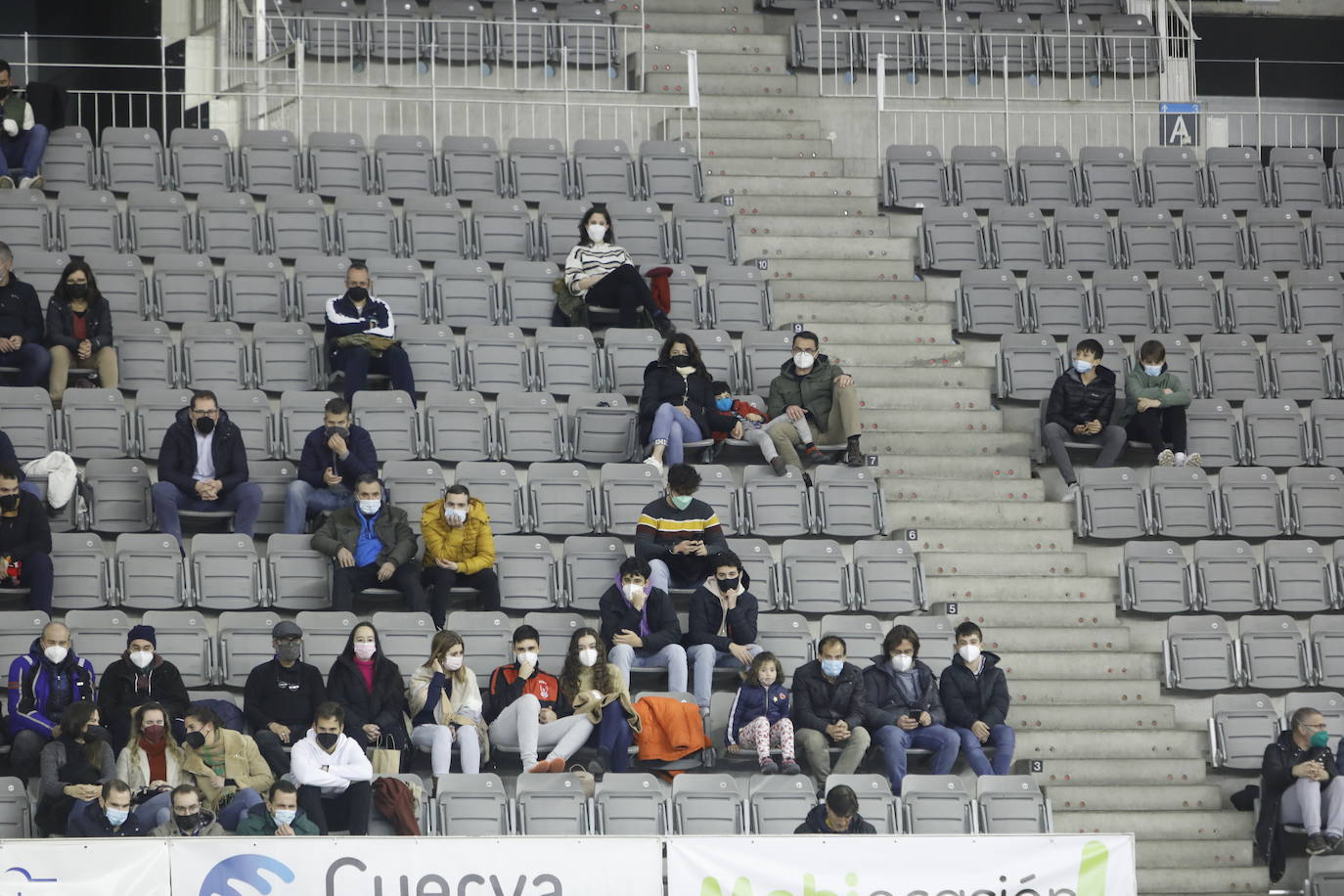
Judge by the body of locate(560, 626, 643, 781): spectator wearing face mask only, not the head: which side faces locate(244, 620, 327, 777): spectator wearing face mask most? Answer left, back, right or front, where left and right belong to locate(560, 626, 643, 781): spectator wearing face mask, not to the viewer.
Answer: right

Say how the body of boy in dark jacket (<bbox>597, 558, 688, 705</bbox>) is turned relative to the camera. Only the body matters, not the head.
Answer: toward the camera

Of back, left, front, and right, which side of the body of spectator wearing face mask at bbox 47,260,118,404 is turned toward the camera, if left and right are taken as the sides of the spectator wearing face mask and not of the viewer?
front

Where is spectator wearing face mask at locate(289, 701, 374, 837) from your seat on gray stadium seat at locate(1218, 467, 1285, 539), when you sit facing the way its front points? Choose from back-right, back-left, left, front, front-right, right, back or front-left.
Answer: front-right

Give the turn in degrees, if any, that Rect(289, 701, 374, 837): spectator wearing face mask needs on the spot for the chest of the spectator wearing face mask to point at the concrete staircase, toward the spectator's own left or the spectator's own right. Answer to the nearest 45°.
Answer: approximately 135° to the spectator's own left

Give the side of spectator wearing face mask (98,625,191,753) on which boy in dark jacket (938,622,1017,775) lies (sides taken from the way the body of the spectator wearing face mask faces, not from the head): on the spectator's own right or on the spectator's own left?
on the spectator's own left

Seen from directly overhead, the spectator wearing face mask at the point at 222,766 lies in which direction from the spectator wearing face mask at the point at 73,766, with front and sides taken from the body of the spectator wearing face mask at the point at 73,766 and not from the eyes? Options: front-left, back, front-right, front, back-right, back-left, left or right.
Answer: front-left

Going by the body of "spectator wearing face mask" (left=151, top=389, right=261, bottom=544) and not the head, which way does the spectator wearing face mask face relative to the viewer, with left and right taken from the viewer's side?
facing the viewer

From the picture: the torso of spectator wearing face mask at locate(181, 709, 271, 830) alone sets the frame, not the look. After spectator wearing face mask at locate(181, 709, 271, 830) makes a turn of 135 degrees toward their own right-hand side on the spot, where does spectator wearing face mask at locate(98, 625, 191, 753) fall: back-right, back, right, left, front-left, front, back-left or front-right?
front-left

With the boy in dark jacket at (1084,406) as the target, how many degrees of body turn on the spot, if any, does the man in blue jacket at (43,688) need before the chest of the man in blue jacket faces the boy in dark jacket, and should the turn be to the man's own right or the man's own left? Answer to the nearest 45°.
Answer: approximately 90° to the man's own left

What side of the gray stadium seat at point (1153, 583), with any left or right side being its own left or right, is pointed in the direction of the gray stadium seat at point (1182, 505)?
back

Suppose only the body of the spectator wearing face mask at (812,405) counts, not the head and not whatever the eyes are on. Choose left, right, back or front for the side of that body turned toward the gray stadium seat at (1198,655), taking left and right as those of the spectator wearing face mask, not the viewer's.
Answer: left

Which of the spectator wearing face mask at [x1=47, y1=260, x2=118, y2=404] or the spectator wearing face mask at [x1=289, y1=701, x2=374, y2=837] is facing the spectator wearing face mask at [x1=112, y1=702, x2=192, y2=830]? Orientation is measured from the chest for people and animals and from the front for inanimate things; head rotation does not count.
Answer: the spectator wearing face mask at [x1=47, y1=260, x2=118, y2=404]
